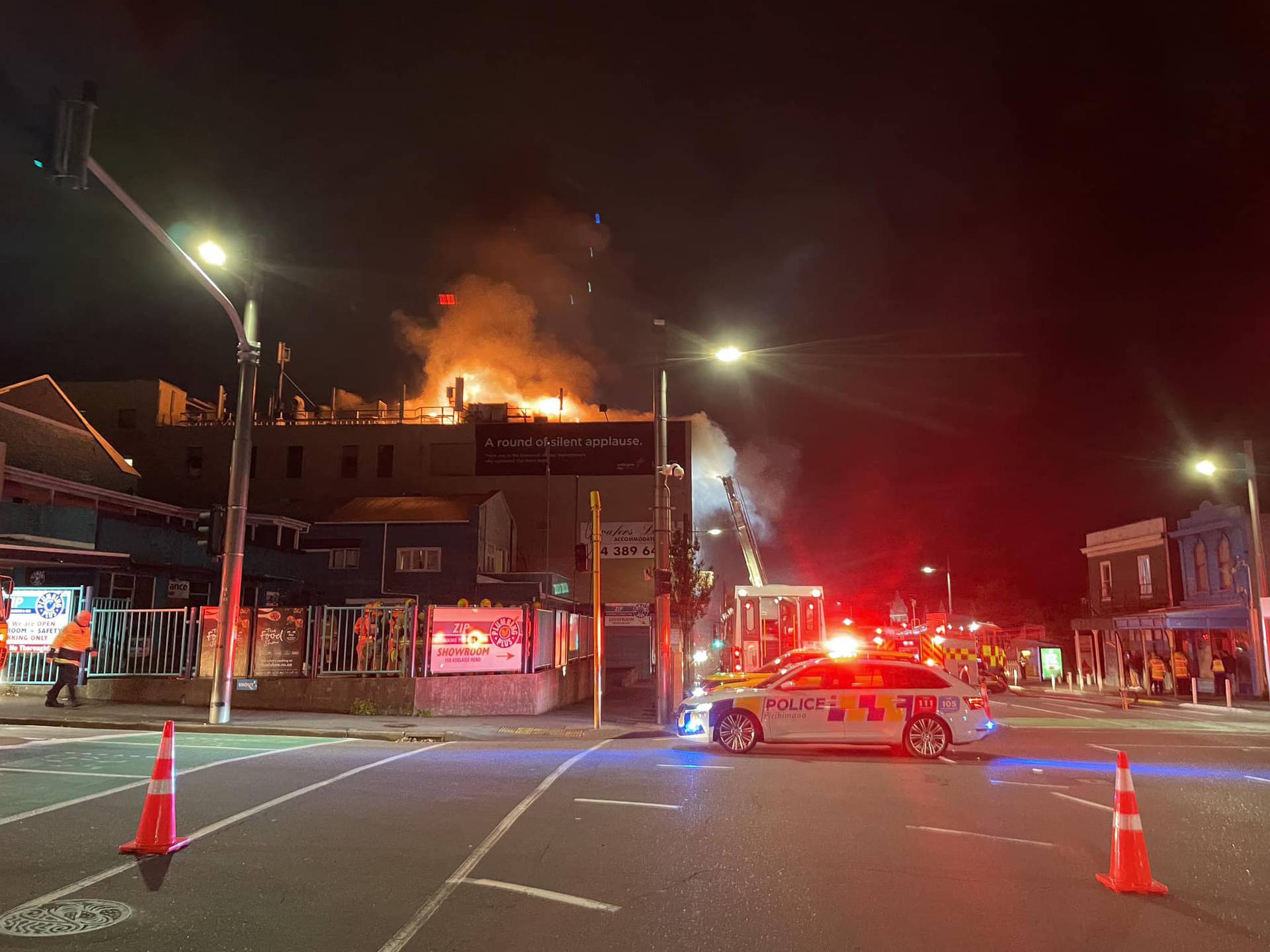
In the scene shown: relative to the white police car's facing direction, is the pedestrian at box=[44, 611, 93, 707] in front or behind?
in front

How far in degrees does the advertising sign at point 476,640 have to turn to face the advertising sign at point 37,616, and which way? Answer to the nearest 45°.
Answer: approximately 90° to its right

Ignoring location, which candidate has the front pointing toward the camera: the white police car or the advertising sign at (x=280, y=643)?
the advertising sign

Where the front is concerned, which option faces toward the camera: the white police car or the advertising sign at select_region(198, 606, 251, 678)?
the advertising sign

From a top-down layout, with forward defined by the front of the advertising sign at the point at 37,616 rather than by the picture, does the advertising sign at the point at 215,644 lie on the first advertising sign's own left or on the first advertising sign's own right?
on the first advertising sign's own left

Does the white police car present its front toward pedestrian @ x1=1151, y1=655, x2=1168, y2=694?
no

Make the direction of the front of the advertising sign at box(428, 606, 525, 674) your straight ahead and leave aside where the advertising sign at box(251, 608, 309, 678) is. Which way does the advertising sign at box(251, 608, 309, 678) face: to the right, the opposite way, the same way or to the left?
the same way

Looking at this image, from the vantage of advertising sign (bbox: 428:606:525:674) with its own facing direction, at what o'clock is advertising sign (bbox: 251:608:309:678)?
advertising sign (bbox: 251:608:309:678) is roughly at 3 o'clock from advertising sign (bbox: 428:606:525:674).

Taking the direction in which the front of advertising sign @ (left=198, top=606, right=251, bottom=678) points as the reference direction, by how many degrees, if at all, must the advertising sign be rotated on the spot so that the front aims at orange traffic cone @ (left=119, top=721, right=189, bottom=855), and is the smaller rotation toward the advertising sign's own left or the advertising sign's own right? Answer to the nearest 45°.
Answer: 0° — it already faces it

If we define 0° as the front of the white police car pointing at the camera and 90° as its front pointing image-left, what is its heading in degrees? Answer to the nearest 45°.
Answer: approximately 90°

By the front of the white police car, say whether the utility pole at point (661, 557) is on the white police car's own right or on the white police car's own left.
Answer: on the white police car's own right

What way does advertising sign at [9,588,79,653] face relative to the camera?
toward the camera

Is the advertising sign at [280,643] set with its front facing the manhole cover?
yes

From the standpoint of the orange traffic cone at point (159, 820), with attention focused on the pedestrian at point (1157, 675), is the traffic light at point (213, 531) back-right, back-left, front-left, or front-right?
front-left

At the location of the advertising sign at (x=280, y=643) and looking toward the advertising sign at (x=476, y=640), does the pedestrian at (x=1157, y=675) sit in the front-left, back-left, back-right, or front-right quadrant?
front-left

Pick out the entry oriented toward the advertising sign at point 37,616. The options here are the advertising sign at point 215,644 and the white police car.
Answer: the white police car

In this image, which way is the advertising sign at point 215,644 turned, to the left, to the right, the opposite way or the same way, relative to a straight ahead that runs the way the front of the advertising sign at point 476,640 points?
the same way

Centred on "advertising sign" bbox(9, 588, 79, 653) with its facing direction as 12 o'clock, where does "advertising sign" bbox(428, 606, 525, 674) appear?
"advertising sign" bbox(428, 606, 525, 674) is roughly at 10 o'clock from "advertising sign" bbox(9, 588, 79, 653).

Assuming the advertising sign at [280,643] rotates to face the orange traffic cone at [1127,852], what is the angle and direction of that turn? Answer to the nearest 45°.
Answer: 0° — it already faces it

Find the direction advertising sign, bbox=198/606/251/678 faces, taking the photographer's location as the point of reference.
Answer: facing the viewer

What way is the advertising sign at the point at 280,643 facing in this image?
toward the camera
